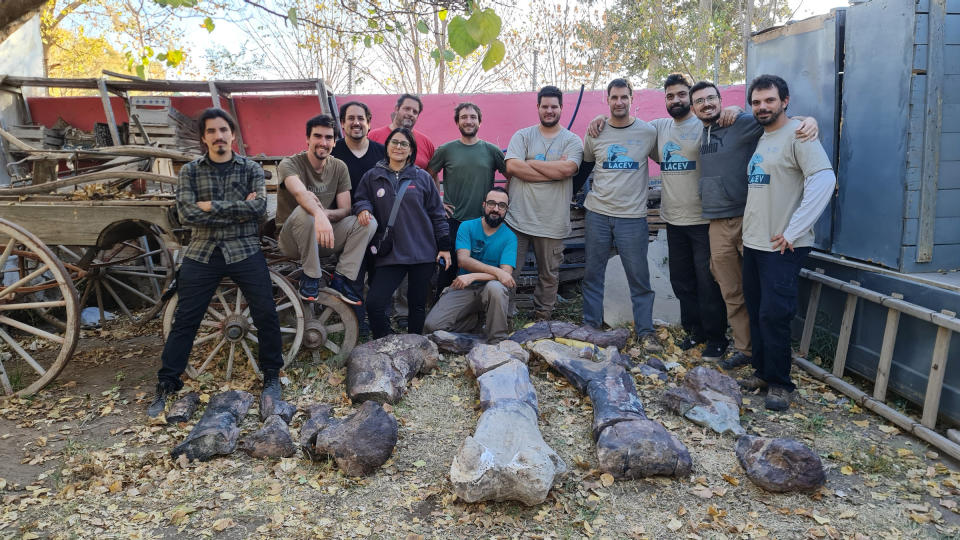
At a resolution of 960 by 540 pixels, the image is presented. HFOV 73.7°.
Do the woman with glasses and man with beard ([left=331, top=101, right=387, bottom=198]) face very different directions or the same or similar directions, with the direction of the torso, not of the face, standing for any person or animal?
same or similar directions

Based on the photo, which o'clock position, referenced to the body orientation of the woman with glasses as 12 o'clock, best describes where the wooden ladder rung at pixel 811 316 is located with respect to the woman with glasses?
The wooden ladder rung is roughly at 9 o'clock from the woman with glasses.

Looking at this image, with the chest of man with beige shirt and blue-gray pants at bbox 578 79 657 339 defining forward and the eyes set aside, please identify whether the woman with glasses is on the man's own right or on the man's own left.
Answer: on the man's own right

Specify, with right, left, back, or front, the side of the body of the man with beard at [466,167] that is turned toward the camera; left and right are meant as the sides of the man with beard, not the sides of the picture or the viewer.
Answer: front

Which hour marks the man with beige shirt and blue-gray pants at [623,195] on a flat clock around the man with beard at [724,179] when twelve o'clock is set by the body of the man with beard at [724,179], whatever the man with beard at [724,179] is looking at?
the man with beige shirt and blue-gray pants at [623,195] is roughly at 2 o'clock from the man with beard at [724,179].

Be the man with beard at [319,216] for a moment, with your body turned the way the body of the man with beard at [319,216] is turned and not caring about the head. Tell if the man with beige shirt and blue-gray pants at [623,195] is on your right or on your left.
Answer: on your left

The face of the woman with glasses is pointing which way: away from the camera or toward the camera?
toward the camera

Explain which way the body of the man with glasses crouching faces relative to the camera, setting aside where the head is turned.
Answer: toward the camera

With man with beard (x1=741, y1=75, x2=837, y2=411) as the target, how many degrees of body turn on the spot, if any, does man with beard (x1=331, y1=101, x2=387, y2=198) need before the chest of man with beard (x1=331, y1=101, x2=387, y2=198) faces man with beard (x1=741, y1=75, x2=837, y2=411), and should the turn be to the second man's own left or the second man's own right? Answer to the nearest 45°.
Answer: approximately 45° to the second man's own left

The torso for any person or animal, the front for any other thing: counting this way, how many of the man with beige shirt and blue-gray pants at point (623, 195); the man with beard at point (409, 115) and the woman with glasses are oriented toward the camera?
3

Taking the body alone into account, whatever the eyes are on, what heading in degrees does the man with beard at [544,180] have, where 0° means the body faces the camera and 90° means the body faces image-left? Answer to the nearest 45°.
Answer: approximately 0°

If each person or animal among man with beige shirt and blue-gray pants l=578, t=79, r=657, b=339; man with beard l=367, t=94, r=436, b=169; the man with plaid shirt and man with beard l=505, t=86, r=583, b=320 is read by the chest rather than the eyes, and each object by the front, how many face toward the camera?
4

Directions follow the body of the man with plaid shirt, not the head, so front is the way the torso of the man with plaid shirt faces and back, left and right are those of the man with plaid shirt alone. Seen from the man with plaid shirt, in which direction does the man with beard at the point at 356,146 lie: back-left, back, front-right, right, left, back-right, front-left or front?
back-left

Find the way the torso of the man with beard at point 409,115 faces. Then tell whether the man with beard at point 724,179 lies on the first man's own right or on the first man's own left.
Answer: on the first man's own left

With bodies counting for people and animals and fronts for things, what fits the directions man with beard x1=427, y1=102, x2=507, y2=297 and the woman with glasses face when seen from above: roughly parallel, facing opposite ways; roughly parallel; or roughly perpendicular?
roughly parallel

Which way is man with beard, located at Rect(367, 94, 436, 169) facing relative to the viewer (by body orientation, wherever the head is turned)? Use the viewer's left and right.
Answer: facing the viewer
